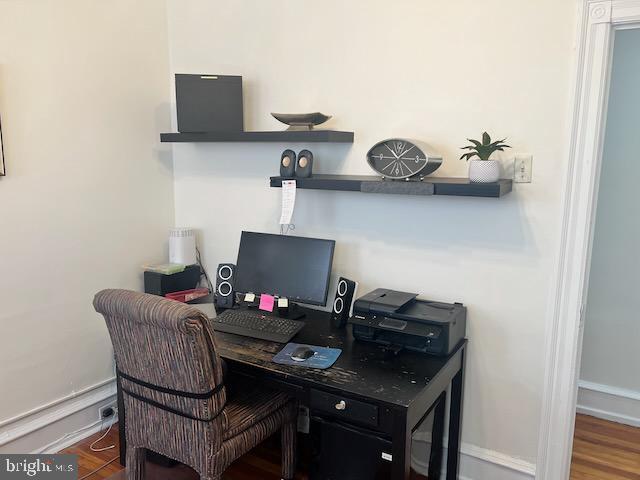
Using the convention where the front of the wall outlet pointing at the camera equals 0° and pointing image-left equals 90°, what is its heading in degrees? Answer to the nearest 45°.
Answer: approximately 315°

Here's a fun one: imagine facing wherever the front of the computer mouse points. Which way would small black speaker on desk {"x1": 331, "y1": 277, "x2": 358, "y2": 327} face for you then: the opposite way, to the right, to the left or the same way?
the opposite way

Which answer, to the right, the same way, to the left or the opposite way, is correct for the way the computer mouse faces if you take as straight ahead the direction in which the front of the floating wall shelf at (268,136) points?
the opposite way

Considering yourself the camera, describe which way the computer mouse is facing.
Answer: facing away from the viewer and to the right of the viewer

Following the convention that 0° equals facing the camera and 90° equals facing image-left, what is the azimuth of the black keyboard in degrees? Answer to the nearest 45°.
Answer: approximately 45°

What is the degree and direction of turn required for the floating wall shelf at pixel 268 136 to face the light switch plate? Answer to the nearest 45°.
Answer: approximately 90° to its left
